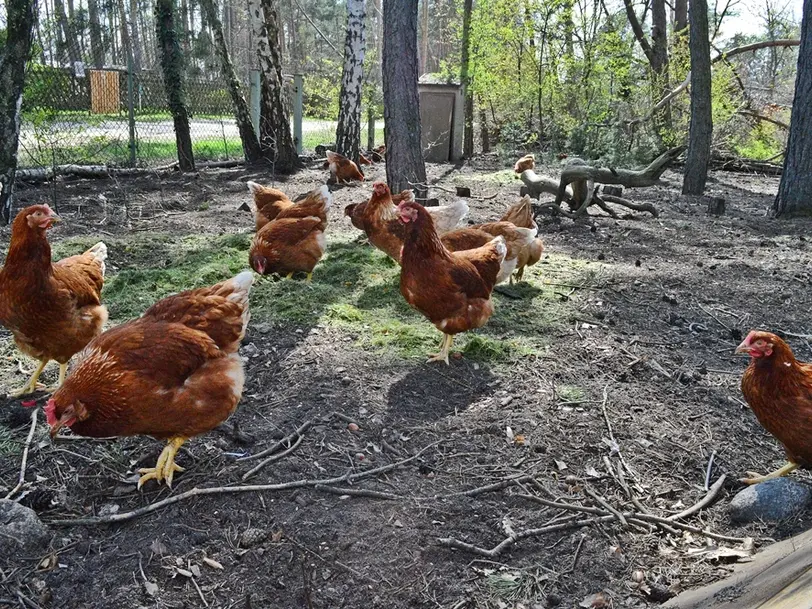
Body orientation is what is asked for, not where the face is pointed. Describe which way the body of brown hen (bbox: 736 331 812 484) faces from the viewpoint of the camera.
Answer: to the viewer's left

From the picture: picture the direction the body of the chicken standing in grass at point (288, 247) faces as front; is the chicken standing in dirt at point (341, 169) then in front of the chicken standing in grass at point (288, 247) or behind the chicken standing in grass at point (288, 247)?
behind

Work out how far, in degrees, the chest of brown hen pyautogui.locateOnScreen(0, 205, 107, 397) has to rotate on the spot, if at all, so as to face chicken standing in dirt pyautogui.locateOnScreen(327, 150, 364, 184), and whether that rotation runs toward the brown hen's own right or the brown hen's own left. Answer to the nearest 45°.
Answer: approximately 180°

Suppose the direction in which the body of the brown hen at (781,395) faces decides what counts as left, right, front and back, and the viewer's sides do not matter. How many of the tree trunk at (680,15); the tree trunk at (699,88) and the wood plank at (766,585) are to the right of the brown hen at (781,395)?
2

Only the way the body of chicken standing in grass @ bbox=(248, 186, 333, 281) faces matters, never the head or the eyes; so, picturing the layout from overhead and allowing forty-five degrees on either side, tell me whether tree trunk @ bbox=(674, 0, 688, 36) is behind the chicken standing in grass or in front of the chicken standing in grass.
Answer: behind

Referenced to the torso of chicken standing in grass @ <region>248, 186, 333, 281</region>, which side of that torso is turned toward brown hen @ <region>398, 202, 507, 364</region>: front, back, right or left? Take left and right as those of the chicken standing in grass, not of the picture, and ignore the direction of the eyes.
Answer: left

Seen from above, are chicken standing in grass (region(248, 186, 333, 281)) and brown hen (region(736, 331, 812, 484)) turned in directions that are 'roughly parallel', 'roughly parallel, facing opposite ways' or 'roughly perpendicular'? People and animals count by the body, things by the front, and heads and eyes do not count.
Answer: roughly perpendicular
